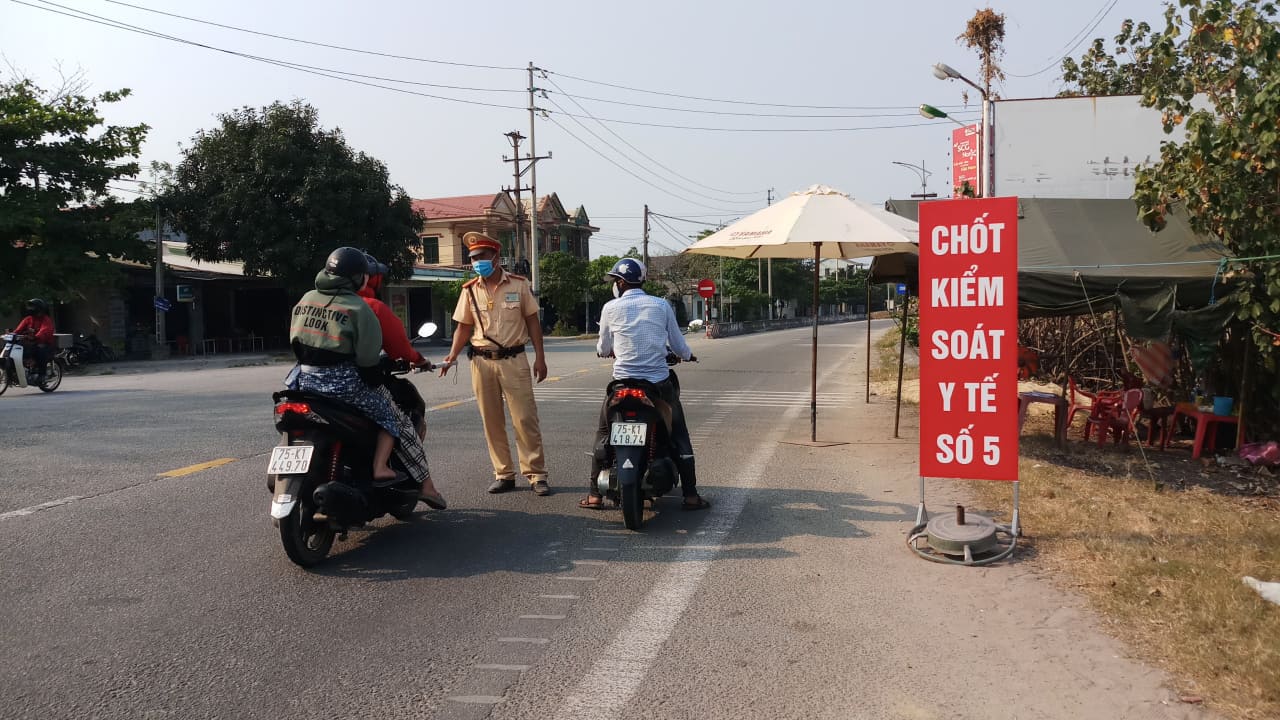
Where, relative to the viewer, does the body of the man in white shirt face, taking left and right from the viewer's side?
facing away from the viewer

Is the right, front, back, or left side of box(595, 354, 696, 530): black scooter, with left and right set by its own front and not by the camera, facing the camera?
back

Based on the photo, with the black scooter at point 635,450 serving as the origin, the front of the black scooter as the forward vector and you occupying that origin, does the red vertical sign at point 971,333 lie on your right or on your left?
on your right

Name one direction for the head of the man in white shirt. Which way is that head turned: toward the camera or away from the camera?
away from the camera

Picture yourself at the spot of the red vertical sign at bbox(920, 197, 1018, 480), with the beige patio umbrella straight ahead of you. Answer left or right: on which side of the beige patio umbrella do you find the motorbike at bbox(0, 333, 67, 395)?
left

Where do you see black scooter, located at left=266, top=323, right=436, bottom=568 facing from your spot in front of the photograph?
facing away from the viewer and to the right of the viewer

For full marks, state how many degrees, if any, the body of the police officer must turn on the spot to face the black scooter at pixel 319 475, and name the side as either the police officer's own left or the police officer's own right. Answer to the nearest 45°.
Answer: approximately 45° to the police officer's own right

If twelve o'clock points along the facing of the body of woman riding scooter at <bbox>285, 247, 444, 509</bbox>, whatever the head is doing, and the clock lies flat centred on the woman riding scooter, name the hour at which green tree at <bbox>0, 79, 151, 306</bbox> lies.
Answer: The green tree is roughly at 10 o'clock from the woman riding scooter.

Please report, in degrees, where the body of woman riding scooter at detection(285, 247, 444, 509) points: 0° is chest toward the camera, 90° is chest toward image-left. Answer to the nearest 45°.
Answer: approximately 225°

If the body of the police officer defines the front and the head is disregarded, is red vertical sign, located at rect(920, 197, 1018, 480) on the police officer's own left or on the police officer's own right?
on the police officer's own left
